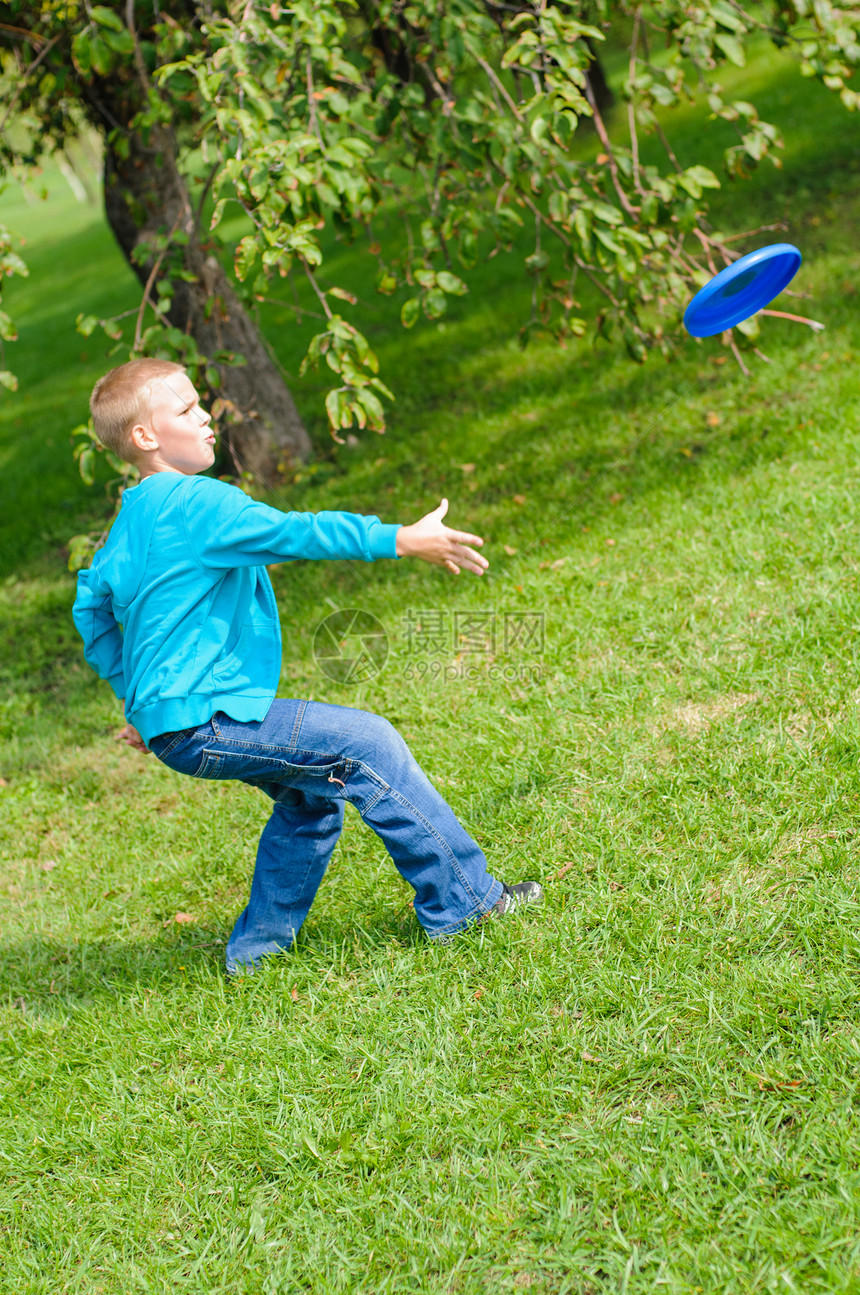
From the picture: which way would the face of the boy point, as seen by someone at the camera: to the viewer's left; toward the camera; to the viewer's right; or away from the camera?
to the viewer's right

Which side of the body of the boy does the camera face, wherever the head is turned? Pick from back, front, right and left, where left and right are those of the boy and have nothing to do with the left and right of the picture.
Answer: right

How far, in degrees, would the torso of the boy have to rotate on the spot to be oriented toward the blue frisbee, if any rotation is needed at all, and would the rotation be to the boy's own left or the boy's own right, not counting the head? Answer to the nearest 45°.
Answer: approximately 45° to the boy's own left
